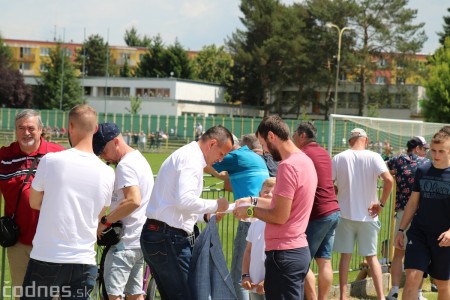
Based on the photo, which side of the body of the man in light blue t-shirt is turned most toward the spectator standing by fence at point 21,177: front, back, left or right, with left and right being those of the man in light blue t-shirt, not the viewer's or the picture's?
left

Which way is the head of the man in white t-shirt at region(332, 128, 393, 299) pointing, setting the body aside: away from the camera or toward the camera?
away from the camera

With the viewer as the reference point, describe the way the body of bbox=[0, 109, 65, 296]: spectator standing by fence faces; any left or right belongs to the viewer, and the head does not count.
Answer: facing the viewer

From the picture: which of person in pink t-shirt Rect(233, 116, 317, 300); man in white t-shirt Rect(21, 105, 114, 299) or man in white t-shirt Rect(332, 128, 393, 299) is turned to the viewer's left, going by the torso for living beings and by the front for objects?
the person in pink t-shirt

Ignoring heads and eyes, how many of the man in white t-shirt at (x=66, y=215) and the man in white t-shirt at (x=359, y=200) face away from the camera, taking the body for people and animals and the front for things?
2

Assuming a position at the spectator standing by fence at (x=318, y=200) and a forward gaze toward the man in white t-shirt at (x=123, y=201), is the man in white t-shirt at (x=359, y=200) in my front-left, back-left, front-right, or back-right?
back-right

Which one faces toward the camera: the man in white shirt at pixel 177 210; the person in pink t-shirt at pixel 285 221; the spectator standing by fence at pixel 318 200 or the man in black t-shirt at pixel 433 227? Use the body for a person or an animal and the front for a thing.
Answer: the man in black t-shirt

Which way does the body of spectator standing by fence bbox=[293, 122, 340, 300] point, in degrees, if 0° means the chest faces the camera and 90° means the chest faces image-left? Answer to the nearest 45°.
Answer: approximately 135°

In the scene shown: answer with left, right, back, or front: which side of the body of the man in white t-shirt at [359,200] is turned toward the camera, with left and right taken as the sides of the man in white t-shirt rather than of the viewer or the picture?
back

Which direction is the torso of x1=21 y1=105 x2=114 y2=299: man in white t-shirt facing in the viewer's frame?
away from the camera

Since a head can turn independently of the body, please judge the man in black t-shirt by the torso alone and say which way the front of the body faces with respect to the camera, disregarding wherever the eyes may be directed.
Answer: toward the camera

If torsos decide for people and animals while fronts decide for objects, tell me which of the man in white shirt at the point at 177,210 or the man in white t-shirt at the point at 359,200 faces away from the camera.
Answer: the man in white t-shirt

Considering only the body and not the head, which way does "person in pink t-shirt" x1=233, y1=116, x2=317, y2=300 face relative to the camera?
to the viewer's left
